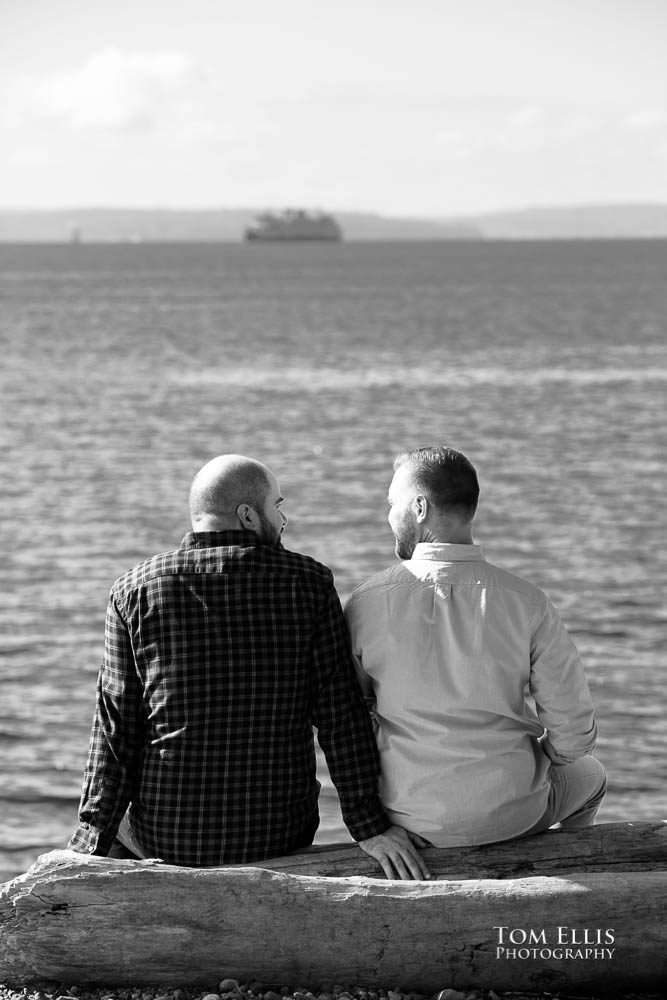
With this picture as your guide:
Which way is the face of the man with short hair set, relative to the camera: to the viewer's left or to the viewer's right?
to the viewer's left

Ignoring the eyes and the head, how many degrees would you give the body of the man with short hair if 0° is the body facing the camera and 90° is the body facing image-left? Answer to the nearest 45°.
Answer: approximately 180°

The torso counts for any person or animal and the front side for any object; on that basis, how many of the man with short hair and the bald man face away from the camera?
2

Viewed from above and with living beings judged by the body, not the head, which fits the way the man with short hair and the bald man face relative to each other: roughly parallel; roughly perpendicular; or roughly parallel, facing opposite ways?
roughly parallel

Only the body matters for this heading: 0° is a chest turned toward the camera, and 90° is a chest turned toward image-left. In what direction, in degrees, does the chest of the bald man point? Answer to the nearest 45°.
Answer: approximately 180°

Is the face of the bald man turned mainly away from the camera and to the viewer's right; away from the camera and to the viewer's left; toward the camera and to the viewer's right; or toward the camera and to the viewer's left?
away from the camera and to the viewer's right
